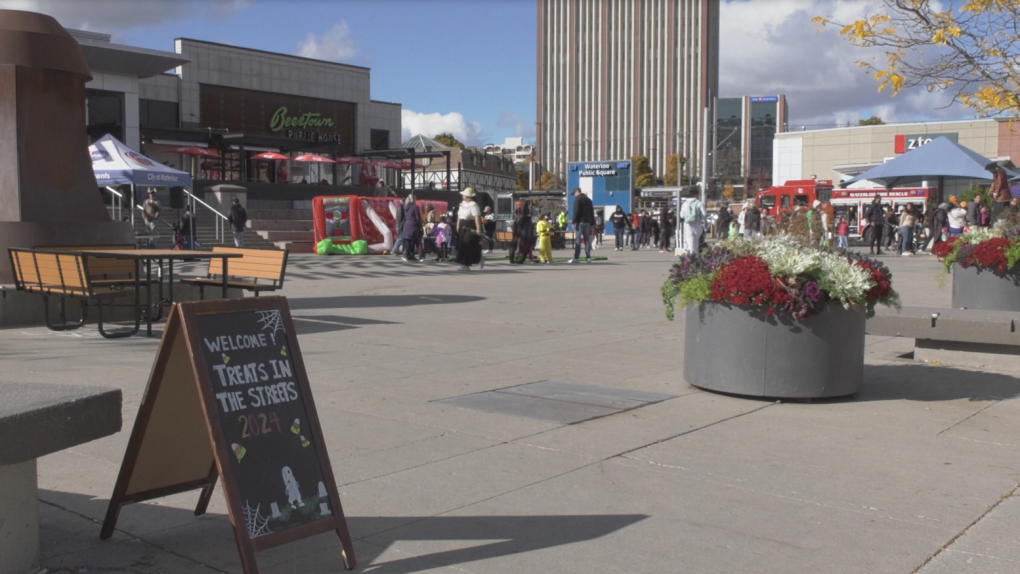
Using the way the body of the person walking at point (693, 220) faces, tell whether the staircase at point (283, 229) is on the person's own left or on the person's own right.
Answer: on the person's own left

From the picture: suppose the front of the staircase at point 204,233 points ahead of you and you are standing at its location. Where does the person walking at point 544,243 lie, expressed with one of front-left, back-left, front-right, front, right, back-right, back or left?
front-left

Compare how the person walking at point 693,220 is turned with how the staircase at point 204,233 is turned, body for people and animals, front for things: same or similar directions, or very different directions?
very different directions

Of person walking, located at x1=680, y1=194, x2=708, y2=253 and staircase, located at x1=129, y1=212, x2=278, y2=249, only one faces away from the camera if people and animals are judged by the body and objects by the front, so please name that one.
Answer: the person walking

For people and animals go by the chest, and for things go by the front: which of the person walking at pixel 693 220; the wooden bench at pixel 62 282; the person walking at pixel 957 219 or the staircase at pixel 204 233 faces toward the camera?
the staircase

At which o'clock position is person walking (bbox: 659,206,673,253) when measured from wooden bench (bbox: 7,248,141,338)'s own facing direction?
The person walking is roughly at 12 o'clock from the wooden bench.

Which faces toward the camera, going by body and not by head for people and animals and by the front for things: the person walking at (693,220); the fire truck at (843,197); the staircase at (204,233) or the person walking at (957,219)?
the staircase

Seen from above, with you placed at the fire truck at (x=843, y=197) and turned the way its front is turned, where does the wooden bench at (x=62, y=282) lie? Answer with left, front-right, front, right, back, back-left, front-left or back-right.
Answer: left

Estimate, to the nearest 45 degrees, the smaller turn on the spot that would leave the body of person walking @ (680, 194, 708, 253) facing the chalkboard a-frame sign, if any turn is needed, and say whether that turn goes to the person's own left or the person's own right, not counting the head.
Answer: approximately 180°

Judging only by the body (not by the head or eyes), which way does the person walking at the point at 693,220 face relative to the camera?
away from the camera

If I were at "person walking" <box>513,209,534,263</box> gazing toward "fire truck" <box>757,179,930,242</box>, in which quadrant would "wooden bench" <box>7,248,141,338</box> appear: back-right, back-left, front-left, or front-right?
back-right
